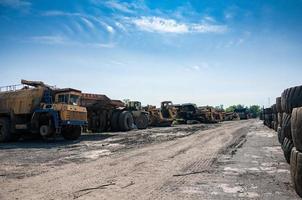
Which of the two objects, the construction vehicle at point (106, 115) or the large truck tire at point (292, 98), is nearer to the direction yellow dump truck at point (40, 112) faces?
the large truck tire

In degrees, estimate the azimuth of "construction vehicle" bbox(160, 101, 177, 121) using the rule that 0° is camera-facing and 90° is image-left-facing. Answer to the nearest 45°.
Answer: approximately 315°

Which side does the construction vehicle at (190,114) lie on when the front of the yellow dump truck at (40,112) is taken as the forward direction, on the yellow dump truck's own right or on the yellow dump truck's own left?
on the yellow dump truck's own left

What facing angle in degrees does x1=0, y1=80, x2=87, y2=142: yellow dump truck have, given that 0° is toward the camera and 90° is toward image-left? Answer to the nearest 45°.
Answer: approximately 315°

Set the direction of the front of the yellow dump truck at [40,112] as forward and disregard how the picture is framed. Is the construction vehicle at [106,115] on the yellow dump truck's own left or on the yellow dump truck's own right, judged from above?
on the yellow dump truck's own left

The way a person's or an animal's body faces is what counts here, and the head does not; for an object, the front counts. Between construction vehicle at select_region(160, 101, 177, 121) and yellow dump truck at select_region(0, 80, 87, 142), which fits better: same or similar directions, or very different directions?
same or similar directions

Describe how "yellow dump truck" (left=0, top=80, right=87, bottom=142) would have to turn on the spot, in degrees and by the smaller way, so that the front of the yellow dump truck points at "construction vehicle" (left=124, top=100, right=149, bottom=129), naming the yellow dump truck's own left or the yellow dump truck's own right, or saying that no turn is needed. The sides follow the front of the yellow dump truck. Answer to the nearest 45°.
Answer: approximately 90° to the yellow dump truck's own left

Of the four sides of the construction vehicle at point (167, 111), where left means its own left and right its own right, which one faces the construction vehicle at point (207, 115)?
left

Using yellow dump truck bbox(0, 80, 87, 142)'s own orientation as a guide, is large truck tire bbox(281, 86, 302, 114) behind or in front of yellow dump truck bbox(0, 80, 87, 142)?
in front

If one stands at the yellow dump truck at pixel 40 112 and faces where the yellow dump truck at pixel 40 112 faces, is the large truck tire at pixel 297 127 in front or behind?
in front

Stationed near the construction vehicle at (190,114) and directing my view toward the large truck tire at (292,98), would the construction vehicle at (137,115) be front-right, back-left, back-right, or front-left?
front-right

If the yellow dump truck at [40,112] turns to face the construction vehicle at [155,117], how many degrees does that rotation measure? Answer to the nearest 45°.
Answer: approximately 90° to its left

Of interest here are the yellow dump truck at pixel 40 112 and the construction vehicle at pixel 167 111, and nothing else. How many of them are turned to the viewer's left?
0
